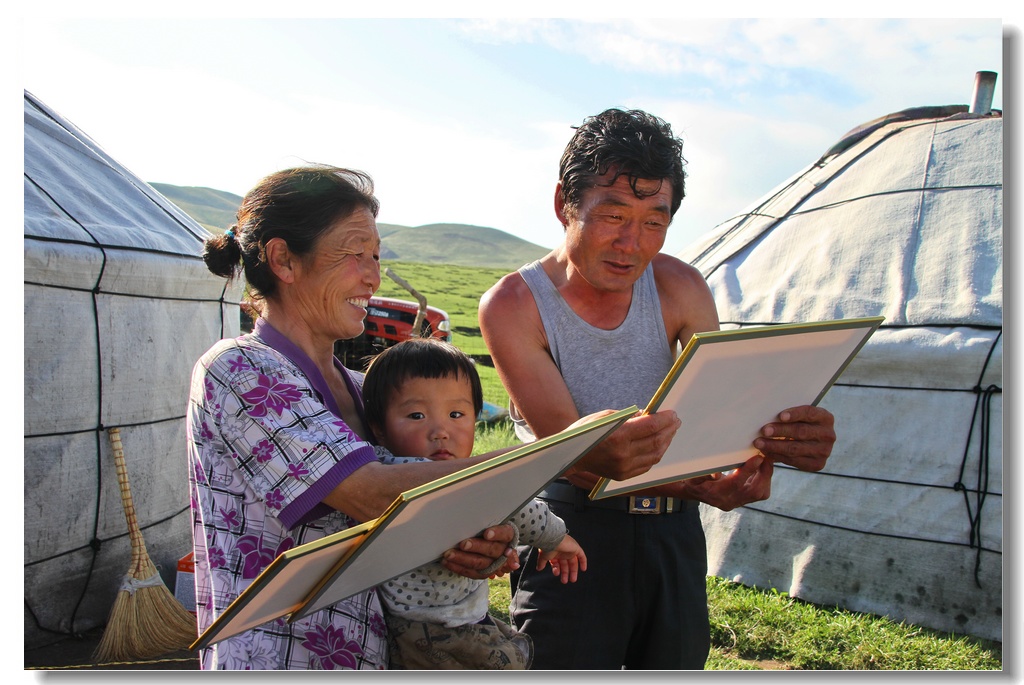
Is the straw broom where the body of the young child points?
no

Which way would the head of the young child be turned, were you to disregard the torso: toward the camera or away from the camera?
toward the camera

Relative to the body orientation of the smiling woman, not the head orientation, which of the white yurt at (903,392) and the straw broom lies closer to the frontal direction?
the white yurt

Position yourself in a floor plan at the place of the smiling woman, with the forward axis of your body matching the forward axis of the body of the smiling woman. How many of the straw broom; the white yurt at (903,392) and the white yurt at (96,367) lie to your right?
0

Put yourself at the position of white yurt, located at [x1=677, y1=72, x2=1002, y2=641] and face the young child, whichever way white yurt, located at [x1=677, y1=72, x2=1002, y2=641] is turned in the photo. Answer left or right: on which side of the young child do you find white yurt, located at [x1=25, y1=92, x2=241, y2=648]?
right

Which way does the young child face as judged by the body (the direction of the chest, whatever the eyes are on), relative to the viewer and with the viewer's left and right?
facing the viewer and to the right of the viewer

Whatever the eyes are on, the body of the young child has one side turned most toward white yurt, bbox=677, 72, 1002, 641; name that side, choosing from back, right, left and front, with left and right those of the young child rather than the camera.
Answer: left

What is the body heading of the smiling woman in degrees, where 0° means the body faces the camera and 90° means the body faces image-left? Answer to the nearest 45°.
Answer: approximately 270°
